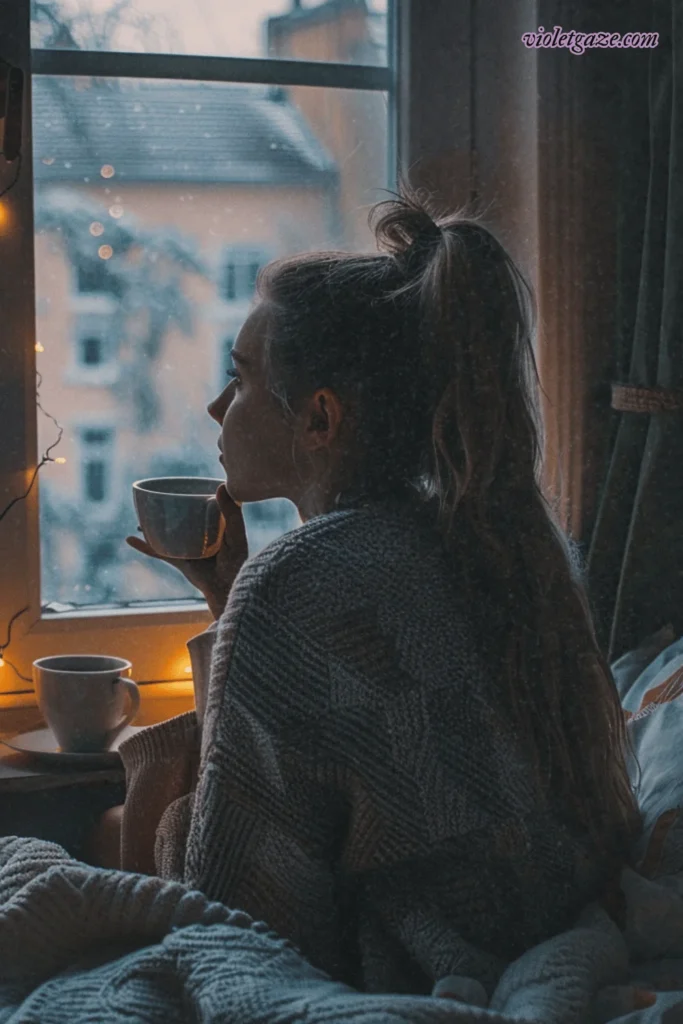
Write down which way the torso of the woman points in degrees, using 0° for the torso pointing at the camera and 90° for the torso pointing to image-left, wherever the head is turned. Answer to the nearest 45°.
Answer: approximately 135°

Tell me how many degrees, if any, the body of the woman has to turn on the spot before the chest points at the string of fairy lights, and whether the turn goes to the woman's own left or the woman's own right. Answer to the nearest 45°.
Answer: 0° — they already face it

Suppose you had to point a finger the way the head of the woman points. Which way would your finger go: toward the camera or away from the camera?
away from the camera

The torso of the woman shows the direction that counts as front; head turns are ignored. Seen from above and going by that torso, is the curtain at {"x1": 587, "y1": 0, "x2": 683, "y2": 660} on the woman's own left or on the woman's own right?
on the woman's own right
